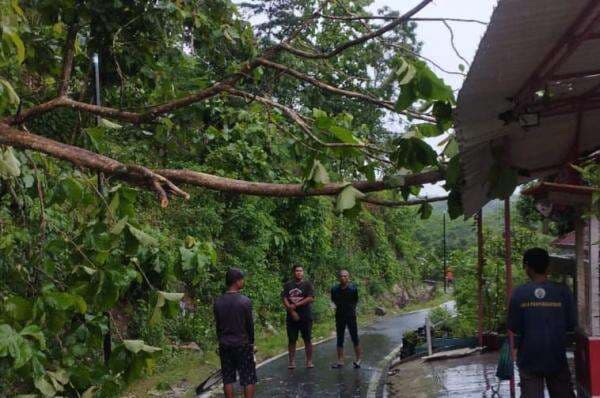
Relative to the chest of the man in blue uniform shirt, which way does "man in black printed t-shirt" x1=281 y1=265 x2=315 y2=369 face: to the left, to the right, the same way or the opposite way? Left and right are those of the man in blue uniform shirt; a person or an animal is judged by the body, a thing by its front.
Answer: the opposite way

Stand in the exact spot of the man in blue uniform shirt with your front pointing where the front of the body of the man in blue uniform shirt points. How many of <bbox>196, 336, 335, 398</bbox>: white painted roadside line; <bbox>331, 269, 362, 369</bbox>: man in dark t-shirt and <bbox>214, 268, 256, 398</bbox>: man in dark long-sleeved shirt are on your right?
0

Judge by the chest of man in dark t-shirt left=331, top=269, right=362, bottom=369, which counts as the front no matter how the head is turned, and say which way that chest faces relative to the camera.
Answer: toward the camera

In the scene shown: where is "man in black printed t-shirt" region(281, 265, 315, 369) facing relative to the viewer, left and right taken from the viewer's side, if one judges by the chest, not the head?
facing the viewer

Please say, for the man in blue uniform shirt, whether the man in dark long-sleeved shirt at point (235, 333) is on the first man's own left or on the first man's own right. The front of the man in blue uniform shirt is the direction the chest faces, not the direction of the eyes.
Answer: on the first man's own left

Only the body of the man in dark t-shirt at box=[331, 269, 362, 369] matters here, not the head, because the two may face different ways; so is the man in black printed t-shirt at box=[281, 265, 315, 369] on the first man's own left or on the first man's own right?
on the first man's own right

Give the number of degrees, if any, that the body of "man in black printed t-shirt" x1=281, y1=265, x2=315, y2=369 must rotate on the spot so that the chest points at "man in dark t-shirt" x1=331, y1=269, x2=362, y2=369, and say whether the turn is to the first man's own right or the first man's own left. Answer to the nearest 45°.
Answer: approximately 90° to the first man's own left

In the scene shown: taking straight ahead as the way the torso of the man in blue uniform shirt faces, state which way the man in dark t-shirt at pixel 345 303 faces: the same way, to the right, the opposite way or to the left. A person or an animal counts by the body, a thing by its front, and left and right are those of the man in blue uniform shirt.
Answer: the opposite way

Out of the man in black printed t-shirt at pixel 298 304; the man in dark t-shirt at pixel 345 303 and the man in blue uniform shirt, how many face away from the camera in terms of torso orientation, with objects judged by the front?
1

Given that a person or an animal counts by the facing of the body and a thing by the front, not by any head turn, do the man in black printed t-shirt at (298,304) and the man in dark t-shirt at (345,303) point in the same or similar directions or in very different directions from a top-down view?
same or similar directions

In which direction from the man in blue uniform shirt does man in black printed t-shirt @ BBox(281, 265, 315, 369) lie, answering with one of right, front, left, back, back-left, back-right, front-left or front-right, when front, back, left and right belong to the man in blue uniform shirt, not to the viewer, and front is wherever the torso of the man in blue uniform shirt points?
front-left

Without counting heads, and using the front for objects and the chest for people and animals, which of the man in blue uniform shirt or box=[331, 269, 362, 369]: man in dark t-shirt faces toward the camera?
the man in dark t-shirt

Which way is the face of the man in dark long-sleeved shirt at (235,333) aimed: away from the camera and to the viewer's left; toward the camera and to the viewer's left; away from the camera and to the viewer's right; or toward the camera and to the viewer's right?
away from the camera and to the viewer's right

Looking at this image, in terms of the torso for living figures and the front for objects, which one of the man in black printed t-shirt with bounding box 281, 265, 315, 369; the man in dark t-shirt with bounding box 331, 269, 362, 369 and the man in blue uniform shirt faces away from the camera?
the man in blue uniform shirt

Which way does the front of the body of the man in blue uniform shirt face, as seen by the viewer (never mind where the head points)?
away from the camera

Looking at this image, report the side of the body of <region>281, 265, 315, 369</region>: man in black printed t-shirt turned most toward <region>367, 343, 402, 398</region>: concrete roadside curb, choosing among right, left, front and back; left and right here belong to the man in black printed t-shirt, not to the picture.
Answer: left
